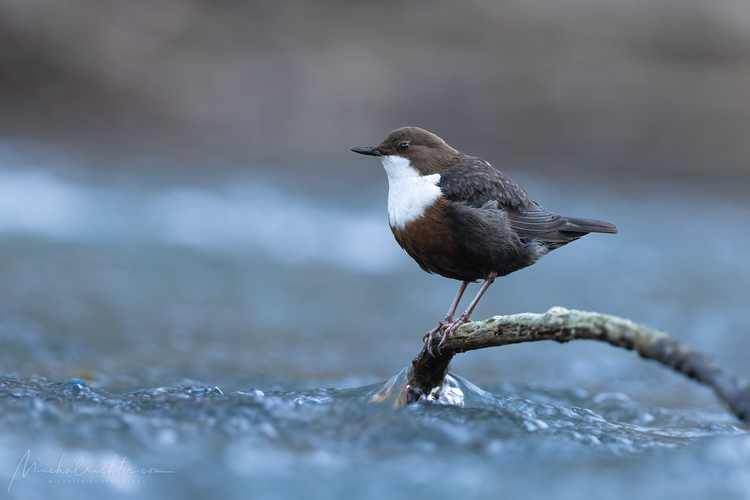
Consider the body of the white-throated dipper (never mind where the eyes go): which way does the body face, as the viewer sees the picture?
to the viewer's left
